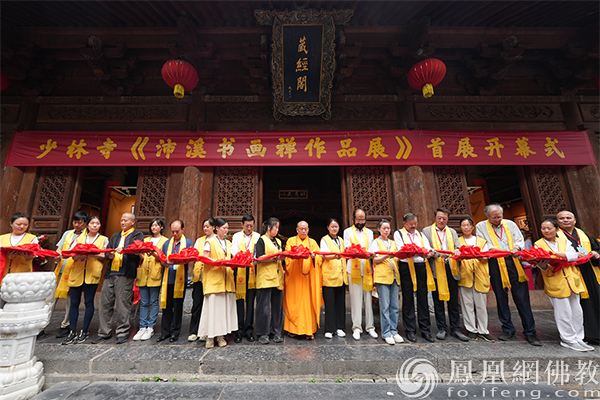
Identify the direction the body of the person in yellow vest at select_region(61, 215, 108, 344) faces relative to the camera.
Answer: toward the camera

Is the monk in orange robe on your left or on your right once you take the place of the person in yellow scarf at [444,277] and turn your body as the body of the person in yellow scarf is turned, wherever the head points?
on your right

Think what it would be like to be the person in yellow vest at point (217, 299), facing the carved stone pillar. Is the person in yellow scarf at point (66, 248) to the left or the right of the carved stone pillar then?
right

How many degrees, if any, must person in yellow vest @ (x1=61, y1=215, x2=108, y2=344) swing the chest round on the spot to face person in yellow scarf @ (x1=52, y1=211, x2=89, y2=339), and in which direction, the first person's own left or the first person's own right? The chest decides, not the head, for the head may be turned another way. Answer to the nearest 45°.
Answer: approximately 135° to the first person's own right

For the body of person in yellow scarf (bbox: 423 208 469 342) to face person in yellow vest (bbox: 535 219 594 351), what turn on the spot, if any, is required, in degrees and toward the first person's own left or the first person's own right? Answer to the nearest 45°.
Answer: approximately 90° to the first person's own left

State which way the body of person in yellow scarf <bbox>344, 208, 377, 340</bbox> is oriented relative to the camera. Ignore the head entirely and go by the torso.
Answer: toward the camera

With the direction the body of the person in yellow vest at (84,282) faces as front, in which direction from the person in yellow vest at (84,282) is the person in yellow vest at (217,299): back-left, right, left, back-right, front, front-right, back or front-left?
front-left
